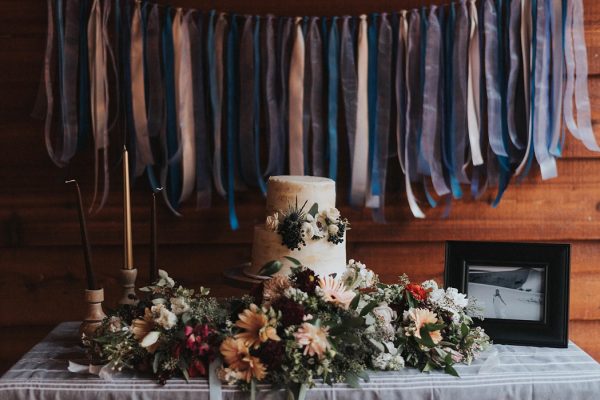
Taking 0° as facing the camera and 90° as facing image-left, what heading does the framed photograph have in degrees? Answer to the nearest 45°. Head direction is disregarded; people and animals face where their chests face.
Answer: approximately 0°

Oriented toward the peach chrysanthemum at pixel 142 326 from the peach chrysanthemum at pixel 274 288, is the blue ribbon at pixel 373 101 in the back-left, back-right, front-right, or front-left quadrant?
back-right

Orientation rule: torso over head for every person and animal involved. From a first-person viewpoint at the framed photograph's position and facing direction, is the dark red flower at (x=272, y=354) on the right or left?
on its right

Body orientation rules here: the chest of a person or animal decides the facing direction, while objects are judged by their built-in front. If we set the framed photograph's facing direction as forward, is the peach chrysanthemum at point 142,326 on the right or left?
on its right

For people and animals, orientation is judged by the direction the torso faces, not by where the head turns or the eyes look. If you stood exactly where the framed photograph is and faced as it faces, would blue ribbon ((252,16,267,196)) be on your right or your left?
on your right

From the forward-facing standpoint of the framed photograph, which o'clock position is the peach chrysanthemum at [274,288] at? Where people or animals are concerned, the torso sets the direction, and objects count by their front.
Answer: The peach chrysanthemum is roughly at 2 o'clock from the framed photograph.

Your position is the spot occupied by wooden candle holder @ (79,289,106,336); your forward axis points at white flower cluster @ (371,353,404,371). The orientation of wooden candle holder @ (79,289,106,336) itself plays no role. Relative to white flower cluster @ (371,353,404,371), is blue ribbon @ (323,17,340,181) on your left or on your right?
left

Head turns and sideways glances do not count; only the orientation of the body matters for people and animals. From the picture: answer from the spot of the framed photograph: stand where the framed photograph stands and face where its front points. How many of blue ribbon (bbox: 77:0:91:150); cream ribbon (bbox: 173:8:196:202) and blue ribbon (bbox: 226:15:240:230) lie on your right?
3

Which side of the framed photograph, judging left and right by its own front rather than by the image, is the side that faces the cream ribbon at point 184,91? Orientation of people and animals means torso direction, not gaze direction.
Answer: right
